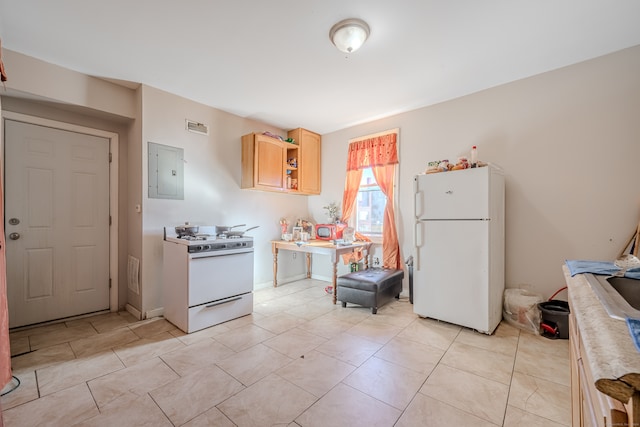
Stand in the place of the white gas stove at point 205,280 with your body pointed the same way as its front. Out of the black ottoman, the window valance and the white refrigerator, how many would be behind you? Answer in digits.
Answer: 0

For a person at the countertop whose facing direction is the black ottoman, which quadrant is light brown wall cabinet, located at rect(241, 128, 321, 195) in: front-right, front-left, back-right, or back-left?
front-left

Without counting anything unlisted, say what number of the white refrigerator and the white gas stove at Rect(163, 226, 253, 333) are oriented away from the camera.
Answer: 0

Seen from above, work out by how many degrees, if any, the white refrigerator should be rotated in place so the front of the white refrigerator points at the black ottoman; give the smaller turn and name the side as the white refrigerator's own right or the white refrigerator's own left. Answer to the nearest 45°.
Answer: approximately 45° to the white refrigerator's own right

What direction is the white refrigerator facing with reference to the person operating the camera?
facing the viewer and to the left of the viewer

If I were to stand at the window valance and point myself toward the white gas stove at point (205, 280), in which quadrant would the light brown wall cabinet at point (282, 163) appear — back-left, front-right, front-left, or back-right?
front-right

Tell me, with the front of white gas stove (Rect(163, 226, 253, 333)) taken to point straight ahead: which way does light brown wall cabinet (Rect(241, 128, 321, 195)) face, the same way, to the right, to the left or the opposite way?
the same way

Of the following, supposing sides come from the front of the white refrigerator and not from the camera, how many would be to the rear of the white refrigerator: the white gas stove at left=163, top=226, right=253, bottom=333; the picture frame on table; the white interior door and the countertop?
0

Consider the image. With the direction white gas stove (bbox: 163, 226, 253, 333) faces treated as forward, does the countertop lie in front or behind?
in front

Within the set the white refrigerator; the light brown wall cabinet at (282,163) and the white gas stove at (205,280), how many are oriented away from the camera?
0

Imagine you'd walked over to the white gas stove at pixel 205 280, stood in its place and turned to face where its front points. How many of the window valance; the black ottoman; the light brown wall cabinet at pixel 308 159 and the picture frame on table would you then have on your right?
0

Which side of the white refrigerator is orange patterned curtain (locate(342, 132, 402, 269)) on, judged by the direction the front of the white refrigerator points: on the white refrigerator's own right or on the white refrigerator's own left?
on the white refrigerator's own right

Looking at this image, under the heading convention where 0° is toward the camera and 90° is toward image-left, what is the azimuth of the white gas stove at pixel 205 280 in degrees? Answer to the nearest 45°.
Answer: approximately 315°

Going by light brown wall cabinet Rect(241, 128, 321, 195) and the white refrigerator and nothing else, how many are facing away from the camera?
0
